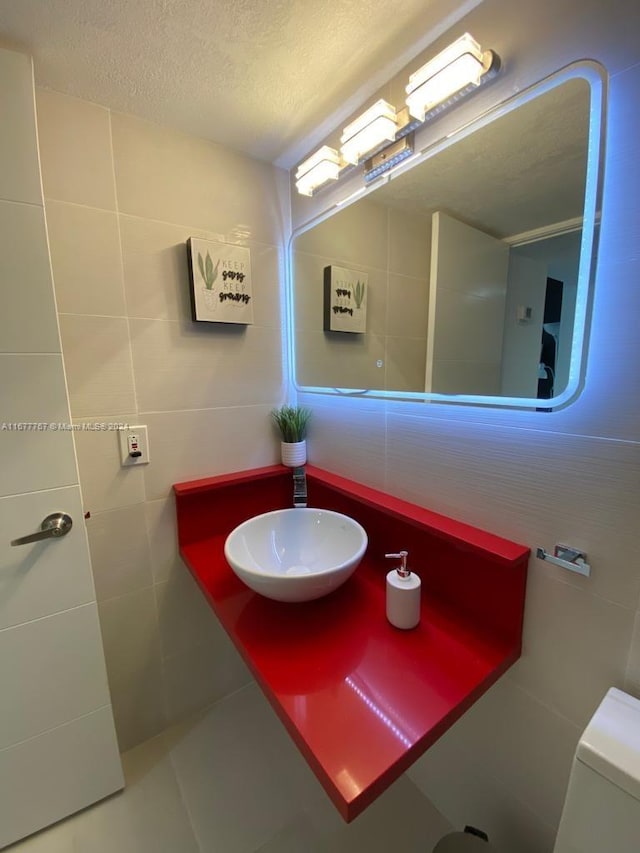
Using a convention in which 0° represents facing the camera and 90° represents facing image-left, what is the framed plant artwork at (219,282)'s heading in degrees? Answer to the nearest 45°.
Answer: approximately 315°

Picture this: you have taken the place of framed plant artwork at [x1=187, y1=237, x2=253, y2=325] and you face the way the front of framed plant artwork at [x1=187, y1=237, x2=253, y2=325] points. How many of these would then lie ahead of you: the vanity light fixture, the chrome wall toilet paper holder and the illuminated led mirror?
3

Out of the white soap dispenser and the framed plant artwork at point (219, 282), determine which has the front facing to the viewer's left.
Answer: the white soap dispenser

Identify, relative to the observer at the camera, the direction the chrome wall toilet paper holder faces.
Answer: facing the viewer and to the left of the viewer

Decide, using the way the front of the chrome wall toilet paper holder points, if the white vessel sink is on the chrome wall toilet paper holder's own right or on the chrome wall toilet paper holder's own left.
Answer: on the chrome wall toilet paper holder's own right

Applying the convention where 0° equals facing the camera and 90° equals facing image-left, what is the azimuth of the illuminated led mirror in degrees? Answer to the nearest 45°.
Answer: approximately 45°

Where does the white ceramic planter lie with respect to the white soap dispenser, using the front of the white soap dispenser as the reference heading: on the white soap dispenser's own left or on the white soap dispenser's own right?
on the white soap dispenser's own right

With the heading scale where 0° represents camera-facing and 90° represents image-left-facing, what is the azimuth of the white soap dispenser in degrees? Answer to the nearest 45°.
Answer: approximately 90°
